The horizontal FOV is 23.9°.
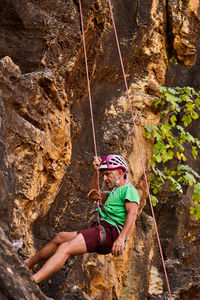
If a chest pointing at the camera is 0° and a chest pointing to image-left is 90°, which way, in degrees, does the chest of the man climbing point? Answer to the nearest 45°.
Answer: approximately 90°
